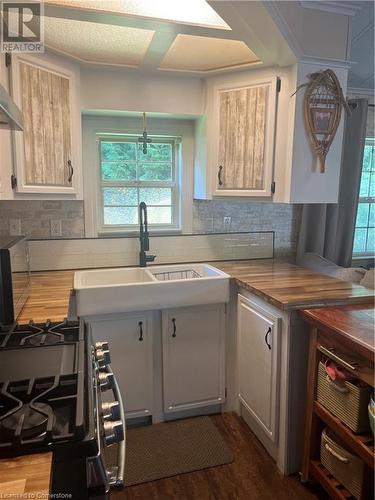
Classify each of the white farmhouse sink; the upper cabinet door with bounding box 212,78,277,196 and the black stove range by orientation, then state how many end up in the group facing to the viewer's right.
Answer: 1

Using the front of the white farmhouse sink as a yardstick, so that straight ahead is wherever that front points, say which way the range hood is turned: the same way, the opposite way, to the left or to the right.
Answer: to the left

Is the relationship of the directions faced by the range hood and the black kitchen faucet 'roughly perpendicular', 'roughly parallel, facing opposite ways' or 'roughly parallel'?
roughly perpendicular

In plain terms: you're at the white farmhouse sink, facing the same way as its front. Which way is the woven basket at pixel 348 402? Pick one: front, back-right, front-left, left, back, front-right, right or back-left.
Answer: front-left

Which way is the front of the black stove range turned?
to the viewer's right

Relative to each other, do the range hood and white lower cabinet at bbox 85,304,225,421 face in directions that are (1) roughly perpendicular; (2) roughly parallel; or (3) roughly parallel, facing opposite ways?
roughly perpendicular

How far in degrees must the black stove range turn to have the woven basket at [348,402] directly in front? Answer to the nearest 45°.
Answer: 0° — it already faces it

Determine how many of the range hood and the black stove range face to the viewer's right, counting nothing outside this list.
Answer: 2

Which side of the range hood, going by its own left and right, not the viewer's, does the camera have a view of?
right

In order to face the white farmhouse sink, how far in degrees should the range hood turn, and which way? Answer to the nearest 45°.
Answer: approximately 45° to its left

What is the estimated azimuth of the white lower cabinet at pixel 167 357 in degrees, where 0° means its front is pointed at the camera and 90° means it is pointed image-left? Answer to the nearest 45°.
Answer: approximately 0°

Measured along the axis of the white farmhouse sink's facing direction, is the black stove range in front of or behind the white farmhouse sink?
in front

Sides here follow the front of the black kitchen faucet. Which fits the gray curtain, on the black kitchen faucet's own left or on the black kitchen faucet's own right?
on the black kitchen faucet's own left

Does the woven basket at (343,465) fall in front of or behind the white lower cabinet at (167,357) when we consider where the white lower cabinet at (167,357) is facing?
in front
